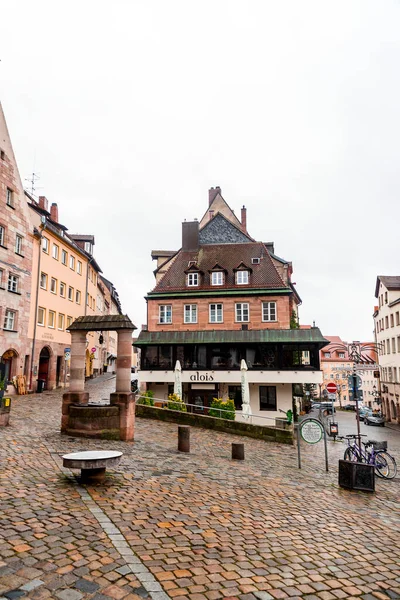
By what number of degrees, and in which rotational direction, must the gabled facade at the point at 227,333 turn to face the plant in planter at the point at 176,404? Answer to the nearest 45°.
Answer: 0° — it already faces it

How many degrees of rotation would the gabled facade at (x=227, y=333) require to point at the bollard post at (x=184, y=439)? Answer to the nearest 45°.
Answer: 0° — it already faces it

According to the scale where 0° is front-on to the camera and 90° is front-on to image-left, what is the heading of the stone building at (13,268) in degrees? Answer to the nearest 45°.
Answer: approximately 315°

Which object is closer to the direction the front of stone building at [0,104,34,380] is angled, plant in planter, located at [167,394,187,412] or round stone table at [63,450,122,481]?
the plant in planter

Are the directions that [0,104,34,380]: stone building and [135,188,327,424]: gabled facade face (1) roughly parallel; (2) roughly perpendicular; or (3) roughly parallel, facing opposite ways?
roughly perpendicular

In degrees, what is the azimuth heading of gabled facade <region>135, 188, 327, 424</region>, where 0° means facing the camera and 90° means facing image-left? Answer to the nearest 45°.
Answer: approximately 0°

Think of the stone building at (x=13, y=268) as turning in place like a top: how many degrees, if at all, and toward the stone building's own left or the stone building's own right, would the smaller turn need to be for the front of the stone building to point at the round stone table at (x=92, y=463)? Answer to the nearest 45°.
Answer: approximately 45° to the stone building's own right

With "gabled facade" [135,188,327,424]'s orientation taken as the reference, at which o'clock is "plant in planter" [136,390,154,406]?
The plant in planter is roughly at 1 o'clock from the gabled facade.

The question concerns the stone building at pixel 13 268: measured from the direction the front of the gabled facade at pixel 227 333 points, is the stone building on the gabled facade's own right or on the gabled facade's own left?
on the gabled facade's own right

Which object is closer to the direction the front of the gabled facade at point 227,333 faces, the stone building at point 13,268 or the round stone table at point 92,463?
the round stone table

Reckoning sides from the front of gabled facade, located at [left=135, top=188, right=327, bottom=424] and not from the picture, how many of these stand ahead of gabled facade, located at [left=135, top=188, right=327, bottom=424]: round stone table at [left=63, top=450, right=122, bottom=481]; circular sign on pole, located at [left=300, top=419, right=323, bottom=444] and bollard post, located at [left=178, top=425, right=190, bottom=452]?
3

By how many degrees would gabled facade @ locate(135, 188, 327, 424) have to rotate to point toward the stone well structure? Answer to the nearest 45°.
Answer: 0° — it already faces it
